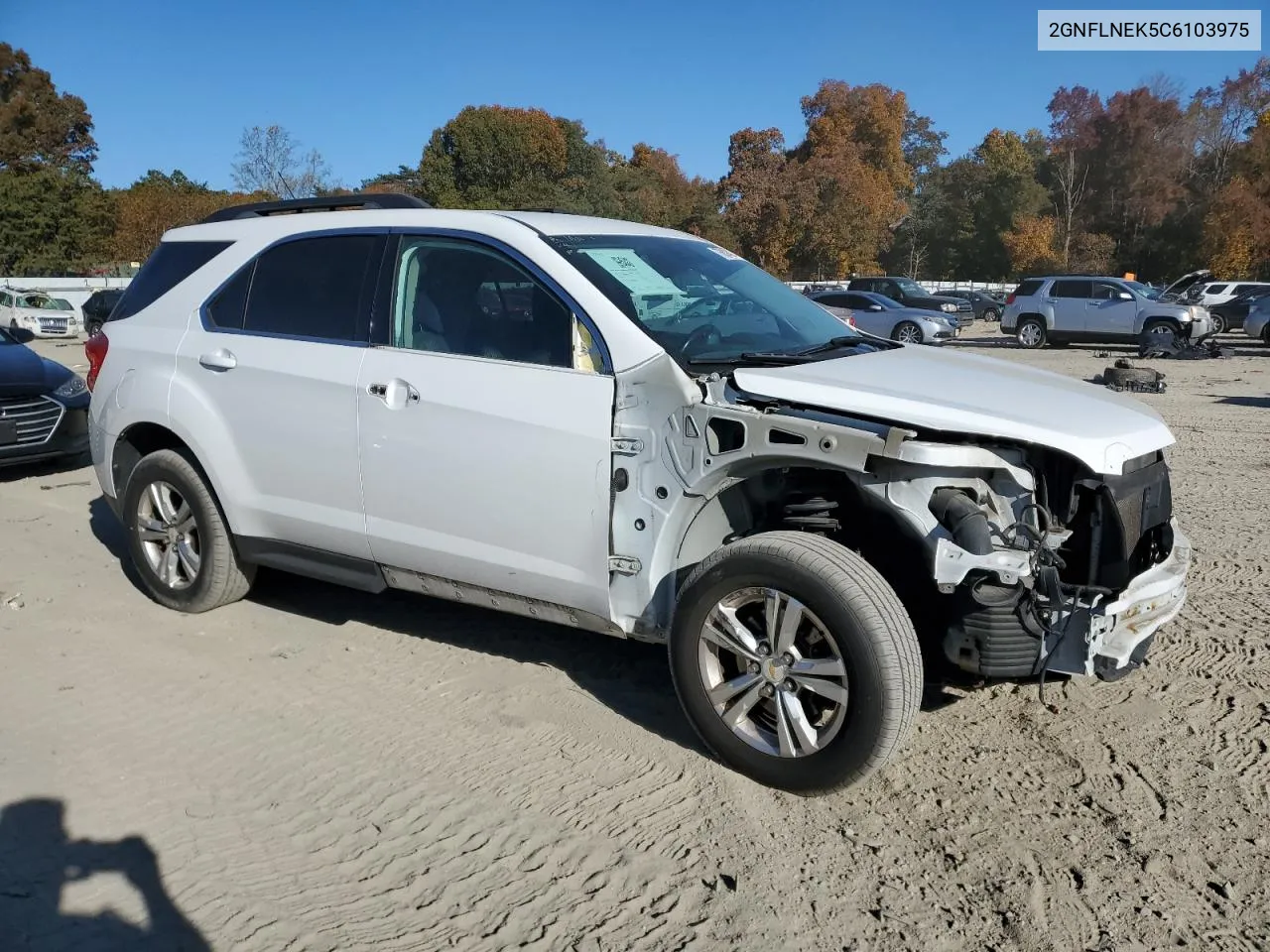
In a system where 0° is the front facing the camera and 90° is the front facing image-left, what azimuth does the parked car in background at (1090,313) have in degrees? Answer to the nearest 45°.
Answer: approximately 270°

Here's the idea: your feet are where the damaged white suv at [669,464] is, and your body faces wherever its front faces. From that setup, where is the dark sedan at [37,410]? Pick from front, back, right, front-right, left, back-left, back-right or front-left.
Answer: back

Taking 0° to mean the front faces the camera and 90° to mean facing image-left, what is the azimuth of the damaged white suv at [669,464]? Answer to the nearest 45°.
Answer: approximately 315°
